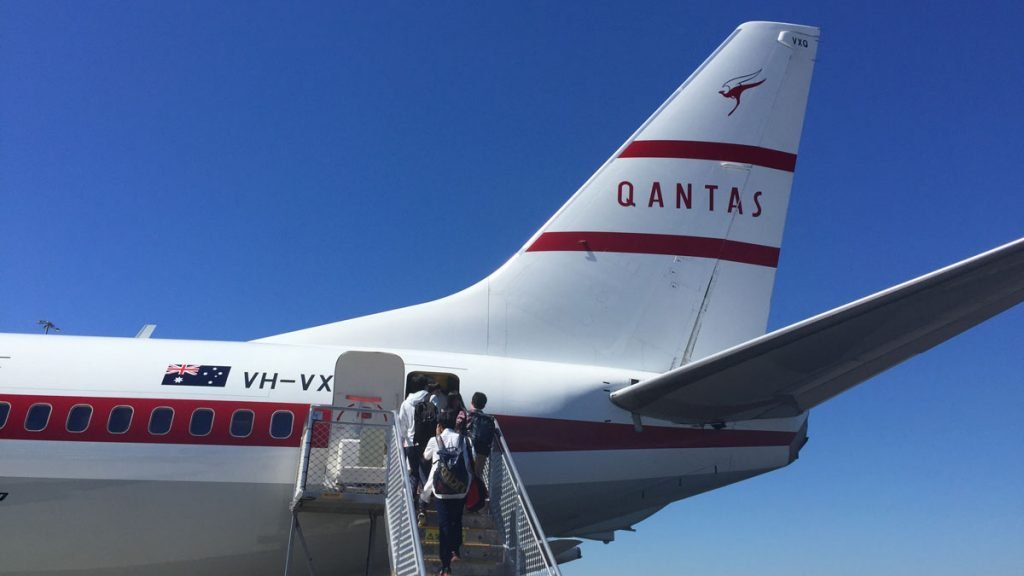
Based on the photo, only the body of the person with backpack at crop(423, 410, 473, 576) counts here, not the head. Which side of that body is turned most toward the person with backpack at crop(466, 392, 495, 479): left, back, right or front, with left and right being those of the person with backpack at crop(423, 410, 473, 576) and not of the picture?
front

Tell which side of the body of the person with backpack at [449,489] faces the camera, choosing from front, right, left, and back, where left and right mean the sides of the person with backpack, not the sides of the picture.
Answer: back

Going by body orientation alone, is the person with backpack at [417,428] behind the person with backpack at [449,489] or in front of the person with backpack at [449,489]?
in front
